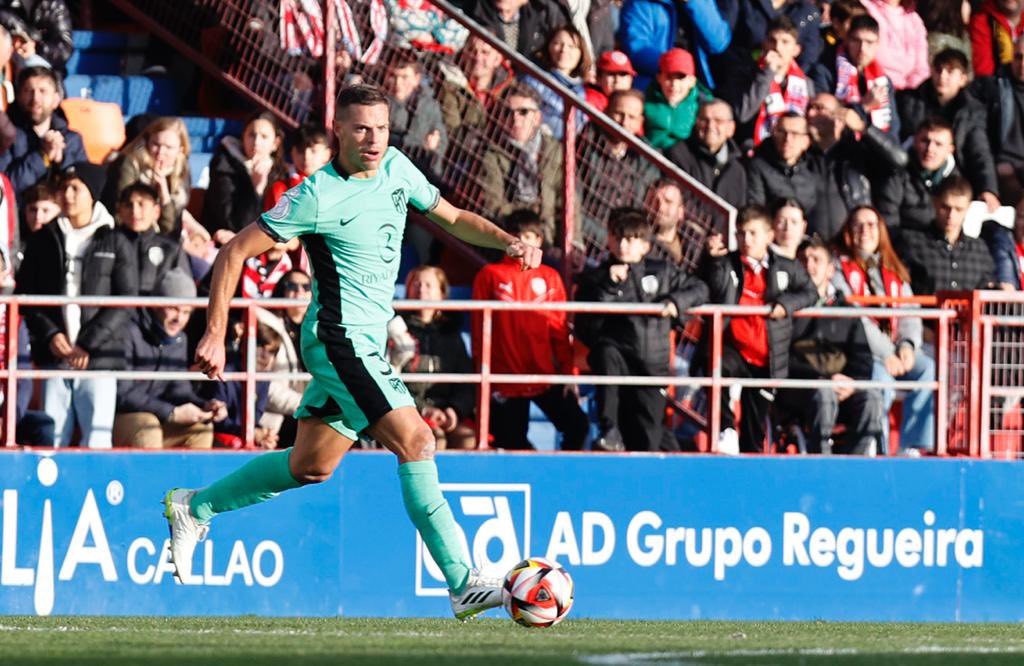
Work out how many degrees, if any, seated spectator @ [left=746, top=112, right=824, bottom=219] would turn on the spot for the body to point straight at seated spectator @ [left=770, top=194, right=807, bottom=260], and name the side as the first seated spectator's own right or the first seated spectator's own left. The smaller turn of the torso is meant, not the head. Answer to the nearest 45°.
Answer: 0° — they already face them

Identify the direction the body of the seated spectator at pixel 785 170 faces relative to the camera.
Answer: toward the camera

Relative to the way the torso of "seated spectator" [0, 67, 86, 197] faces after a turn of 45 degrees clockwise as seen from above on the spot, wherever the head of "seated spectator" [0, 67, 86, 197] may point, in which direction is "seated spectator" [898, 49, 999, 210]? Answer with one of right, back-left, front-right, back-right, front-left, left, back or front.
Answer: back-left

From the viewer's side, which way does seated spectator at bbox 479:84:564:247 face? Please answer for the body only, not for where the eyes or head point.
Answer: toward the camera

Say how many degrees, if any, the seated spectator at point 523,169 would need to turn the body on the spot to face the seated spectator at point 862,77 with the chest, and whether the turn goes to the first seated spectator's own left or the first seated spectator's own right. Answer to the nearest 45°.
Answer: approximately 135° to the first seated spectator's own left

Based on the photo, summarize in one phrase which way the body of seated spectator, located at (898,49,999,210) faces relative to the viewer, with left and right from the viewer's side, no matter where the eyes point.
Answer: facing the viewer and to the left of the viewer

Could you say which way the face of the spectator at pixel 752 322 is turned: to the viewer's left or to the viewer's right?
to the viewer's left

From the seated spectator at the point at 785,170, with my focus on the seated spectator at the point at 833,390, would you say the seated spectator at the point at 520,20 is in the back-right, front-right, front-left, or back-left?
back-right
